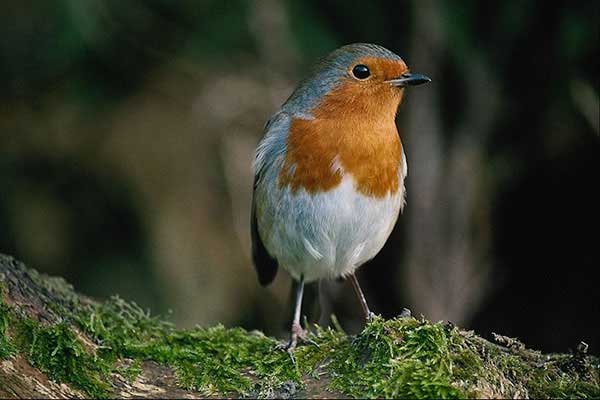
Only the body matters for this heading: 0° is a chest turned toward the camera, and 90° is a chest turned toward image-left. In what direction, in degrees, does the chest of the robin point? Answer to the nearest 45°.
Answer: approximately 315°
